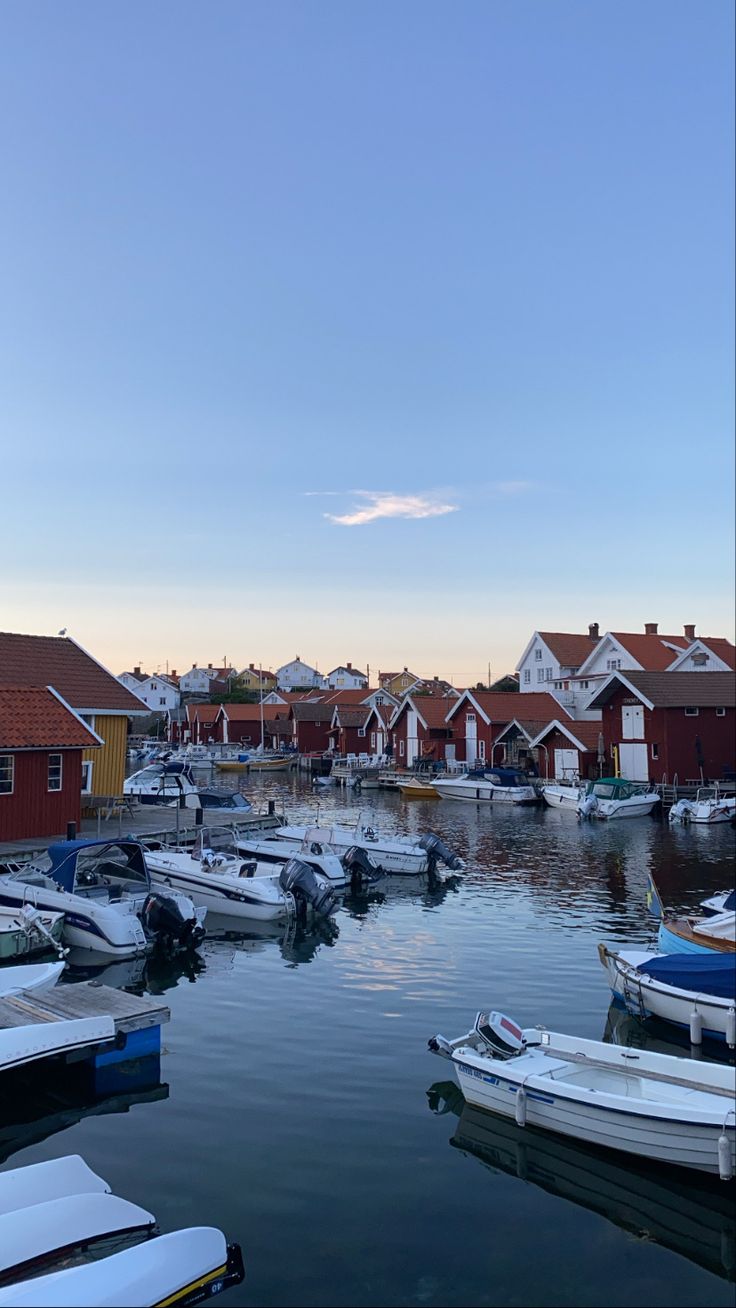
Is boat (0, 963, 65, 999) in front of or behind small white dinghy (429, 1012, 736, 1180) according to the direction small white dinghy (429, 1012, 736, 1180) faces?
behind

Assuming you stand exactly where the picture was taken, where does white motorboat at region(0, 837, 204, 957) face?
facing away from the viewer and to the left of the viewer

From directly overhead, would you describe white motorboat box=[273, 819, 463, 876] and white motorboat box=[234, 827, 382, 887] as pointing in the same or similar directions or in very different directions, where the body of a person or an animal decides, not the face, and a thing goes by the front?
same or similar directions

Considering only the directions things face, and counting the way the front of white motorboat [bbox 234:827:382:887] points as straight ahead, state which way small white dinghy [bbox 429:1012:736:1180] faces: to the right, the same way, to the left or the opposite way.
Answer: the opposite way

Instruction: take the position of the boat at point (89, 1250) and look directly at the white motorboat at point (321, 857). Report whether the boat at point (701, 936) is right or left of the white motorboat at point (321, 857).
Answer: right

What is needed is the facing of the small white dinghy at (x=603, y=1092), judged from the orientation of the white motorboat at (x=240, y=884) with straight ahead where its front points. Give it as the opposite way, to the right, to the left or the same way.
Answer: the opposite way

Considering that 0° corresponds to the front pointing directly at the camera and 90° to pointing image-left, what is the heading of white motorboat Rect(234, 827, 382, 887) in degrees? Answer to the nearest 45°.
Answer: approximately 135°

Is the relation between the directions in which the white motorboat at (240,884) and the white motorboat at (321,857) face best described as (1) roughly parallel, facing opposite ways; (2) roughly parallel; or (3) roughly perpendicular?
roughly parallel

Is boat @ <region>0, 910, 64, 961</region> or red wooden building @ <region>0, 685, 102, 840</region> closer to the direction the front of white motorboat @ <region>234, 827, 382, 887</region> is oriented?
the red wooden building

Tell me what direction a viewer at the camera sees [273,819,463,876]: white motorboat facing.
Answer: facing away from the viewer and to the left of the viewer

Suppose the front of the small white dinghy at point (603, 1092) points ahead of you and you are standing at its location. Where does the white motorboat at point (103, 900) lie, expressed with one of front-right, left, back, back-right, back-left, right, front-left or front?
back

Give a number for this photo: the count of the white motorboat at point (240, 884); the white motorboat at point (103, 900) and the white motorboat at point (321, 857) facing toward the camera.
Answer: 0

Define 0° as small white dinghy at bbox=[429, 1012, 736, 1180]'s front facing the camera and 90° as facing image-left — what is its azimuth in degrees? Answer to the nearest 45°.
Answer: approximately 315°
